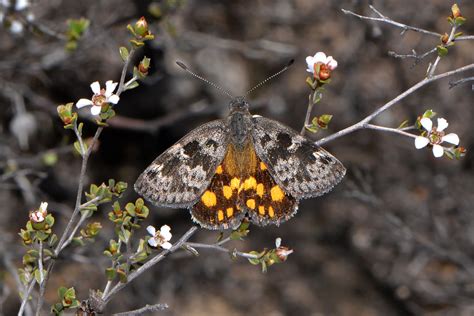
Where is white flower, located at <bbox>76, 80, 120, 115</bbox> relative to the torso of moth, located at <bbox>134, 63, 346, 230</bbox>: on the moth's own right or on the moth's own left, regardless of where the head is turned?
on the moth's own left

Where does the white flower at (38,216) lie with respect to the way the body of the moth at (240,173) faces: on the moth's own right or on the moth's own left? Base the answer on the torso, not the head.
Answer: on the moth's own left

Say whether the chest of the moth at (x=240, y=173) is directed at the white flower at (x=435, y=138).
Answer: no

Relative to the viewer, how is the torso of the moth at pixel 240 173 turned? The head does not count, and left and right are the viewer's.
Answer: facing away from the viewer
